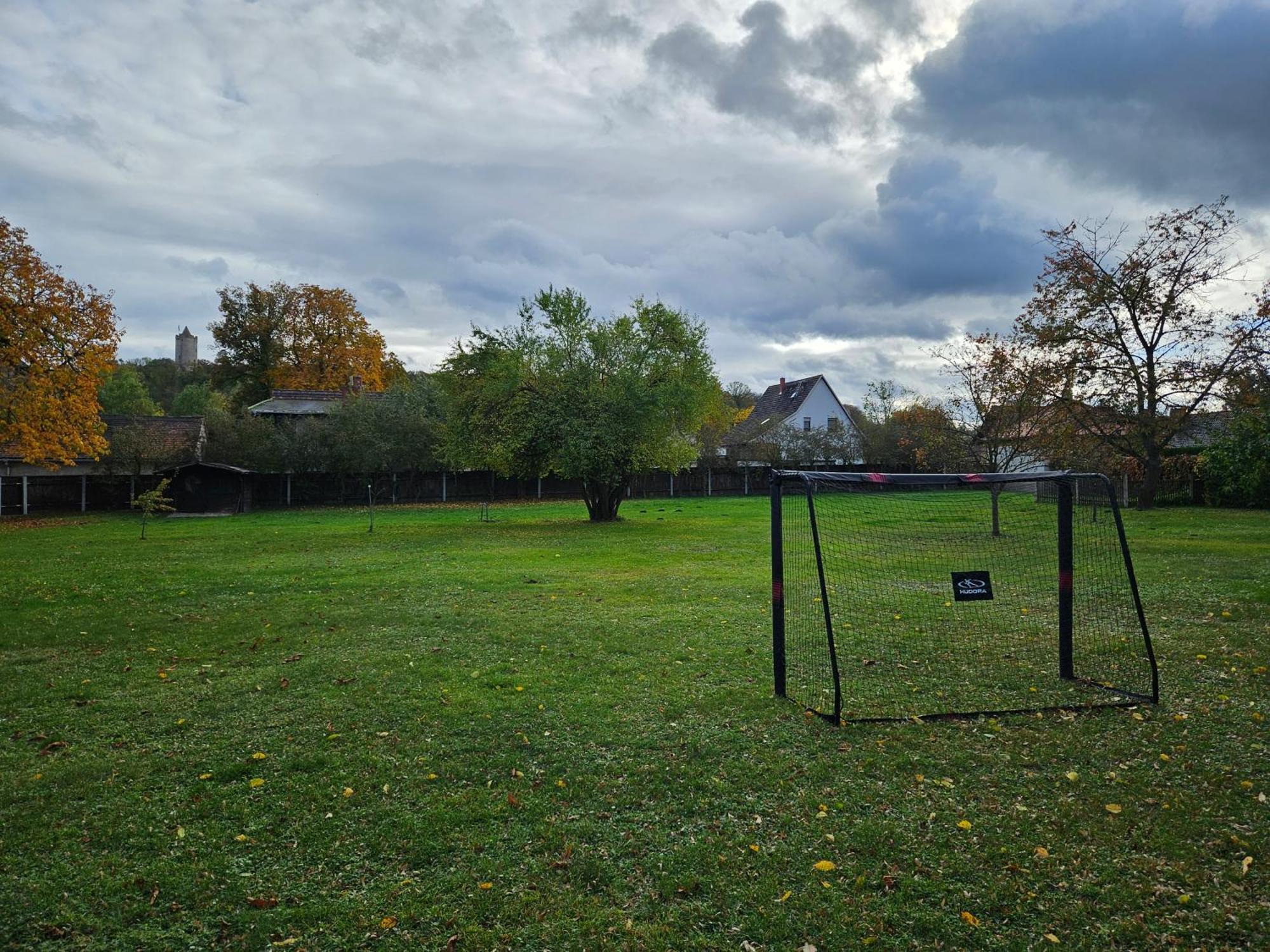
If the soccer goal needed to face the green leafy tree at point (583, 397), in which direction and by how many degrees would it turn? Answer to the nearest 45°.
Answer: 0° — it already faces it

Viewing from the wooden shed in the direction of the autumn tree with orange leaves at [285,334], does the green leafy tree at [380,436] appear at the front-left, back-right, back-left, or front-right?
front-right

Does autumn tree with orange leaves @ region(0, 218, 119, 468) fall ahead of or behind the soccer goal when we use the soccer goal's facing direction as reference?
ahead

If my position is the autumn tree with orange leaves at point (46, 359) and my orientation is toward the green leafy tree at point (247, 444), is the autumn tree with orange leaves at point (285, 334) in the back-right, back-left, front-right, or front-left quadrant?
front-left

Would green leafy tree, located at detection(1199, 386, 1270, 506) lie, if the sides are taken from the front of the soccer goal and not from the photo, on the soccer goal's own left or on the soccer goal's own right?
on the soccer goal's own right

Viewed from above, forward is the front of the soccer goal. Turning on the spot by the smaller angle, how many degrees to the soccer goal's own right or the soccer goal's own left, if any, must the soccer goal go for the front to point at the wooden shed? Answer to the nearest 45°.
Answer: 0° — it already faces it

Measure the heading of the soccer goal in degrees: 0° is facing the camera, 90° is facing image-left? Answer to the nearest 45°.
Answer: approximately 135°

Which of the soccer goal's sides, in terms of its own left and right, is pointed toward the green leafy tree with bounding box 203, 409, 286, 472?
front

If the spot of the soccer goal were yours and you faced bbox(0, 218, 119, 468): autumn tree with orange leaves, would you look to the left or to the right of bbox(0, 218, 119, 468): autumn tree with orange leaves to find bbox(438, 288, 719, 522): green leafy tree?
right

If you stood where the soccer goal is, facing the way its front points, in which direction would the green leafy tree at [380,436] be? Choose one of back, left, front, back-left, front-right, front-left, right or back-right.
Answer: front
